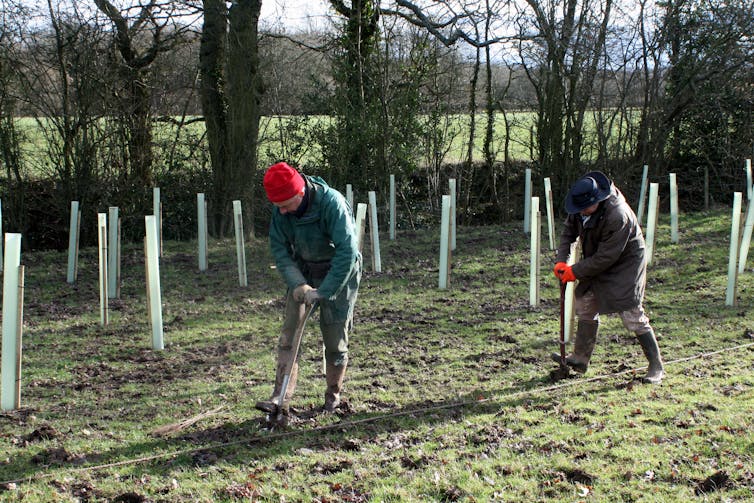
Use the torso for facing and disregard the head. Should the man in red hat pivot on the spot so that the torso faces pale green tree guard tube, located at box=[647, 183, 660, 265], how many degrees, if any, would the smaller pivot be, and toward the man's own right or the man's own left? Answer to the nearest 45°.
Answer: approximately 180°

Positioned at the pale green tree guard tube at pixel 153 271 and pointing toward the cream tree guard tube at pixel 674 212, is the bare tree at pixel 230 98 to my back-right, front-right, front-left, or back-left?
front-left

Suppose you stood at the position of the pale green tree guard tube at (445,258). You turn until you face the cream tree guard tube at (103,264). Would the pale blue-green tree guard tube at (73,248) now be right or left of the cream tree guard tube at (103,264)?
right

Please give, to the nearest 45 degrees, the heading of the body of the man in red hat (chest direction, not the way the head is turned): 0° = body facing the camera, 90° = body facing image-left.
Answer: approximately 45°

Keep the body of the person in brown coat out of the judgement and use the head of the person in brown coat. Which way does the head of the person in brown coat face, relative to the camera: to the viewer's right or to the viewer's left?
to the viewer's left

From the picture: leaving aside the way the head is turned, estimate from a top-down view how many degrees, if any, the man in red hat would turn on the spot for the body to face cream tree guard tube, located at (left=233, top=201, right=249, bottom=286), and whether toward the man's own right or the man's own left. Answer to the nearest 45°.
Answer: approximately 135° to the man's own right

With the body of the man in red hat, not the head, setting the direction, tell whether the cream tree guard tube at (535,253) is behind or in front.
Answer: behind

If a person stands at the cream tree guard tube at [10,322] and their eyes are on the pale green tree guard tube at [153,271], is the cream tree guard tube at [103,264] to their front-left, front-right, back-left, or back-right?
front-left

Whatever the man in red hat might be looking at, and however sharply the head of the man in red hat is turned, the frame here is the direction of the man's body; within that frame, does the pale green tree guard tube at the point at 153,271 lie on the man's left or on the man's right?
on the man's right

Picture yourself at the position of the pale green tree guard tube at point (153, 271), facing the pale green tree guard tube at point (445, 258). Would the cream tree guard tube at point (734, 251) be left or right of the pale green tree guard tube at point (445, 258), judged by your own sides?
right

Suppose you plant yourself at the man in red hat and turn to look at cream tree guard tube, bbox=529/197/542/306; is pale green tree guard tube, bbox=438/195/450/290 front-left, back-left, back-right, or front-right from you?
front-left

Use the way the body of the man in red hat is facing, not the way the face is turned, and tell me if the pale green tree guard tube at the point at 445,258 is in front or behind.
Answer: behind
